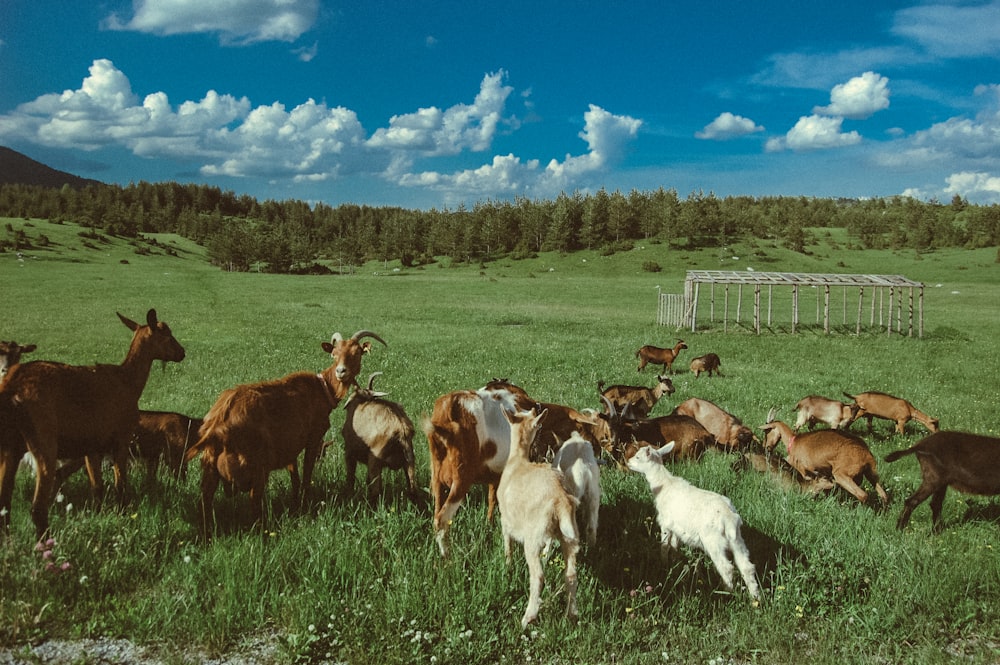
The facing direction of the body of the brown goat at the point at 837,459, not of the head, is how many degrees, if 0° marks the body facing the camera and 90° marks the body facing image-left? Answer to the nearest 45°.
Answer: approximately 90°

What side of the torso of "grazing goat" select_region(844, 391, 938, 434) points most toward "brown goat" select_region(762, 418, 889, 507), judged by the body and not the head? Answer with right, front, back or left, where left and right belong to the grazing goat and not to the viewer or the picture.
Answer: right

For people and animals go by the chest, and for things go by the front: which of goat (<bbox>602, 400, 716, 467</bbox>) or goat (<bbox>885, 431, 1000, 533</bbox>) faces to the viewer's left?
goat (<bbox>602, 400, 716, 467</bbox>)

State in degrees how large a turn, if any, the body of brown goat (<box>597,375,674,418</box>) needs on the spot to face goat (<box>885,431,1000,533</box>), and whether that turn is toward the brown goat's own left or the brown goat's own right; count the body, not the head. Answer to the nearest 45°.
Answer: approximately 45° to the brown goat's own right

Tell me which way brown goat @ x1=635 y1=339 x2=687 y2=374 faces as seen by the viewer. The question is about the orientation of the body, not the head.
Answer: to the viewer's right

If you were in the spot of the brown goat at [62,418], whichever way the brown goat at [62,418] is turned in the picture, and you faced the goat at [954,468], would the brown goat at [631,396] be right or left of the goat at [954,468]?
left

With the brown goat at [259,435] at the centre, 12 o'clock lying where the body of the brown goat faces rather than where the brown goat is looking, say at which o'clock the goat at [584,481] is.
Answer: The goat is roughly at 2 o'clock from the brown goat.

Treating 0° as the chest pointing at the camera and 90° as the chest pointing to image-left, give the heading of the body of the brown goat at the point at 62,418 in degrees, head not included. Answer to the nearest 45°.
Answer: approximately 225°

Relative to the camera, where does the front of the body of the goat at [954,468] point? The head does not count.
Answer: to the viewer's right

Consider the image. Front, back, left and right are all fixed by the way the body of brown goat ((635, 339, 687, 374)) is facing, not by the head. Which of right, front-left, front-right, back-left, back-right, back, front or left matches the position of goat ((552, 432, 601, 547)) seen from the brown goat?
right
